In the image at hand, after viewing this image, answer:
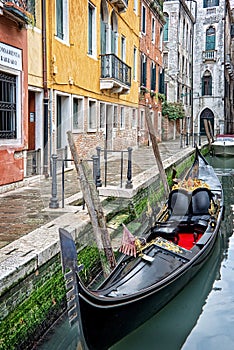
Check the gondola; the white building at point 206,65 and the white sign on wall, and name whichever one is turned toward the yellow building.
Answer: the white building

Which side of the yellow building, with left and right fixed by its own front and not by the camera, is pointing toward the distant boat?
left

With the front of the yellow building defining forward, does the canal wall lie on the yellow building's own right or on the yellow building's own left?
on the yellow building's own right

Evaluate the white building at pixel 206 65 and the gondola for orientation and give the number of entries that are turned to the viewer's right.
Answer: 0

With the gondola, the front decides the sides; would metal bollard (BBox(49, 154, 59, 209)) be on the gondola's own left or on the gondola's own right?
on the gondola's own right

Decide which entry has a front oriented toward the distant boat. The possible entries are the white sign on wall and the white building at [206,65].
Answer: the white building

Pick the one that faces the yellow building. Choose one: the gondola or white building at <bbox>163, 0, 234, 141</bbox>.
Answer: the white building

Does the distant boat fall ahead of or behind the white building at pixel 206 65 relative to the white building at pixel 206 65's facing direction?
ahead

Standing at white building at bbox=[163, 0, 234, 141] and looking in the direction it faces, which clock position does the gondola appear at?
The gondola is roughly at 12 o'clock from the white building.

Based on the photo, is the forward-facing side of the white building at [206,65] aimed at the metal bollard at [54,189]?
yes

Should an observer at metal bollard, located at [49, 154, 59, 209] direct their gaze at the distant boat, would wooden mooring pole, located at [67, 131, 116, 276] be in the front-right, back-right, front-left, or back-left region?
back-right

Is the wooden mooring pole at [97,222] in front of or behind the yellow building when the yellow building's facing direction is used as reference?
in front
